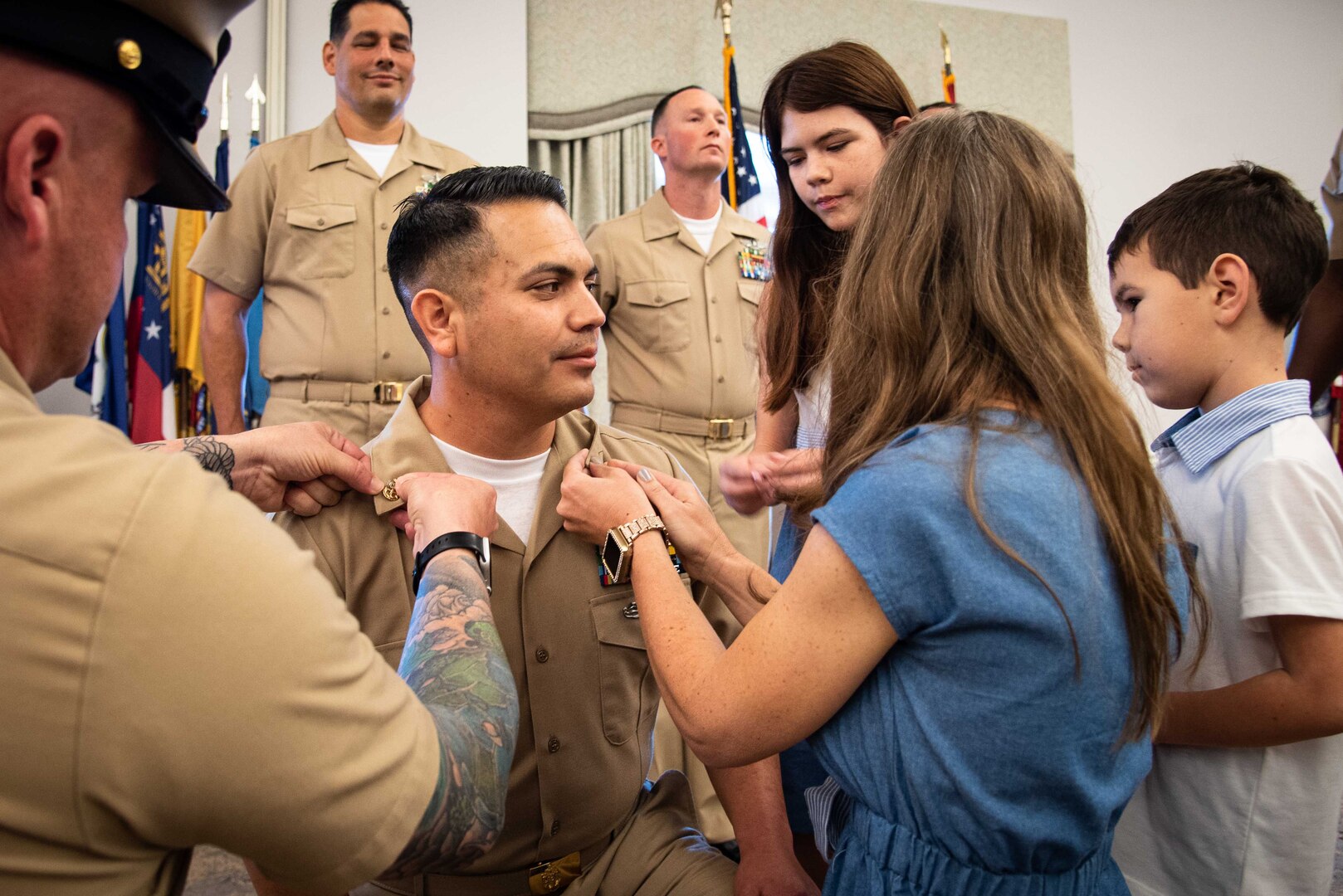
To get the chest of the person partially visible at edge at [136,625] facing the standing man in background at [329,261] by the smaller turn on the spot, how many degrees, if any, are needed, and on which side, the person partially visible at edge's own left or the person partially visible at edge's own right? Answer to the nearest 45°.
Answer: approximately 45° to the person partially visible at edge's own left

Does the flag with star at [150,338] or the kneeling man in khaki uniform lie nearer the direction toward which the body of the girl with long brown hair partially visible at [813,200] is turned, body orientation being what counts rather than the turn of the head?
the kneeling man in khaki uniform

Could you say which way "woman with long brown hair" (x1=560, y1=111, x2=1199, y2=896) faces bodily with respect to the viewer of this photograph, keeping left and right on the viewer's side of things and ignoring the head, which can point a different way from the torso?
facing away from the viewer and to the left of the viewer

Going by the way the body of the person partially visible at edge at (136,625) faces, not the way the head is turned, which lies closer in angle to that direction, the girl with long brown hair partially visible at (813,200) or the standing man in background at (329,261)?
the girl with long brown hair partially visible

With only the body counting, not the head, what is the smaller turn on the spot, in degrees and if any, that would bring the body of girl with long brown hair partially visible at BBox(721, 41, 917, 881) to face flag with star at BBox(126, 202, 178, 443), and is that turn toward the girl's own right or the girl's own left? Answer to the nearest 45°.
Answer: approximately 90° to the girl's own right

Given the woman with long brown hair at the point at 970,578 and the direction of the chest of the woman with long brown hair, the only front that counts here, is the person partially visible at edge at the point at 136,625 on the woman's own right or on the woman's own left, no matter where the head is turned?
on the woman's own left

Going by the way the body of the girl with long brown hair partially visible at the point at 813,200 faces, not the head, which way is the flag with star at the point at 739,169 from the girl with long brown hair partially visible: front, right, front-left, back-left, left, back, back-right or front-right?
back-right

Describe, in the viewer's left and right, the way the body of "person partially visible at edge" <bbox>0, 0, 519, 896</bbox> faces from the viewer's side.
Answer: facing away from the viewer and to the right of the viewer
